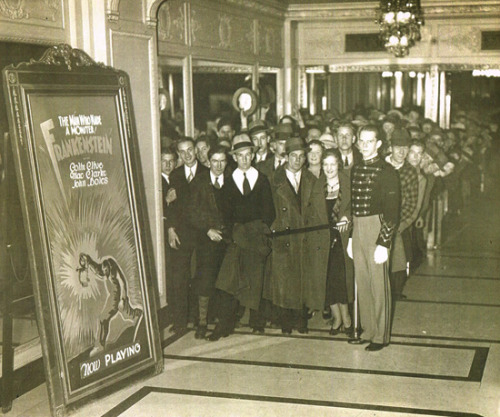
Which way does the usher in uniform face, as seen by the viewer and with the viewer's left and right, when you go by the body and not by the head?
facing the viewer and to the left of the viewer

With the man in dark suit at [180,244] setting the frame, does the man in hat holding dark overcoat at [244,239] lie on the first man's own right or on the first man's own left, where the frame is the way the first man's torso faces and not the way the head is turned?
on the first man's own left

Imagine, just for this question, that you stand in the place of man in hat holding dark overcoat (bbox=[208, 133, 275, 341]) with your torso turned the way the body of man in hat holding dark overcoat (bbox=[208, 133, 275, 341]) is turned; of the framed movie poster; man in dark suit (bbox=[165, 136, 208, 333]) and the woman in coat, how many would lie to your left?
1

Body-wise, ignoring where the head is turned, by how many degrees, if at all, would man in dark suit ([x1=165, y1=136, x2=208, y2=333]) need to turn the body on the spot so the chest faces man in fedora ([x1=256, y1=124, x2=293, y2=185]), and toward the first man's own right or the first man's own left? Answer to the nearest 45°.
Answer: approximately 135° to the first man's own left

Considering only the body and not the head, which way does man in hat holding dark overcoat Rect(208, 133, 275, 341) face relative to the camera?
toward the camera

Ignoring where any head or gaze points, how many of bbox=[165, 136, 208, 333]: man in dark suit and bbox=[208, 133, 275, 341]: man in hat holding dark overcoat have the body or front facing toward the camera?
2

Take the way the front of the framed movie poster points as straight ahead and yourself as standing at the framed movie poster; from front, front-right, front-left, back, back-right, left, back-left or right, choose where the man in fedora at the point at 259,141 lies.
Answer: left

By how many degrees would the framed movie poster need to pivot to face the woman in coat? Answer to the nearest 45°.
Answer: approximately 45° to its left

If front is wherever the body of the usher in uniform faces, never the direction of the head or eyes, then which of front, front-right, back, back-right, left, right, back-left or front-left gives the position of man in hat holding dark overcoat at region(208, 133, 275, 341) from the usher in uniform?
front-right

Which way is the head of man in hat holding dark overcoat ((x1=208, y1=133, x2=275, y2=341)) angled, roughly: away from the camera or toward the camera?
toward the camera

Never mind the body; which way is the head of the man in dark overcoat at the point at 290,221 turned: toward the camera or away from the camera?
toward the camera

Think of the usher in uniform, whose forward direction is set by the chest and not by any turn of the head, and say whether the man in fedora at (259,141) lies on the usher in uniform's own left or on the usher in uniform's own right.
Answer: on the usher in uniform's own right
